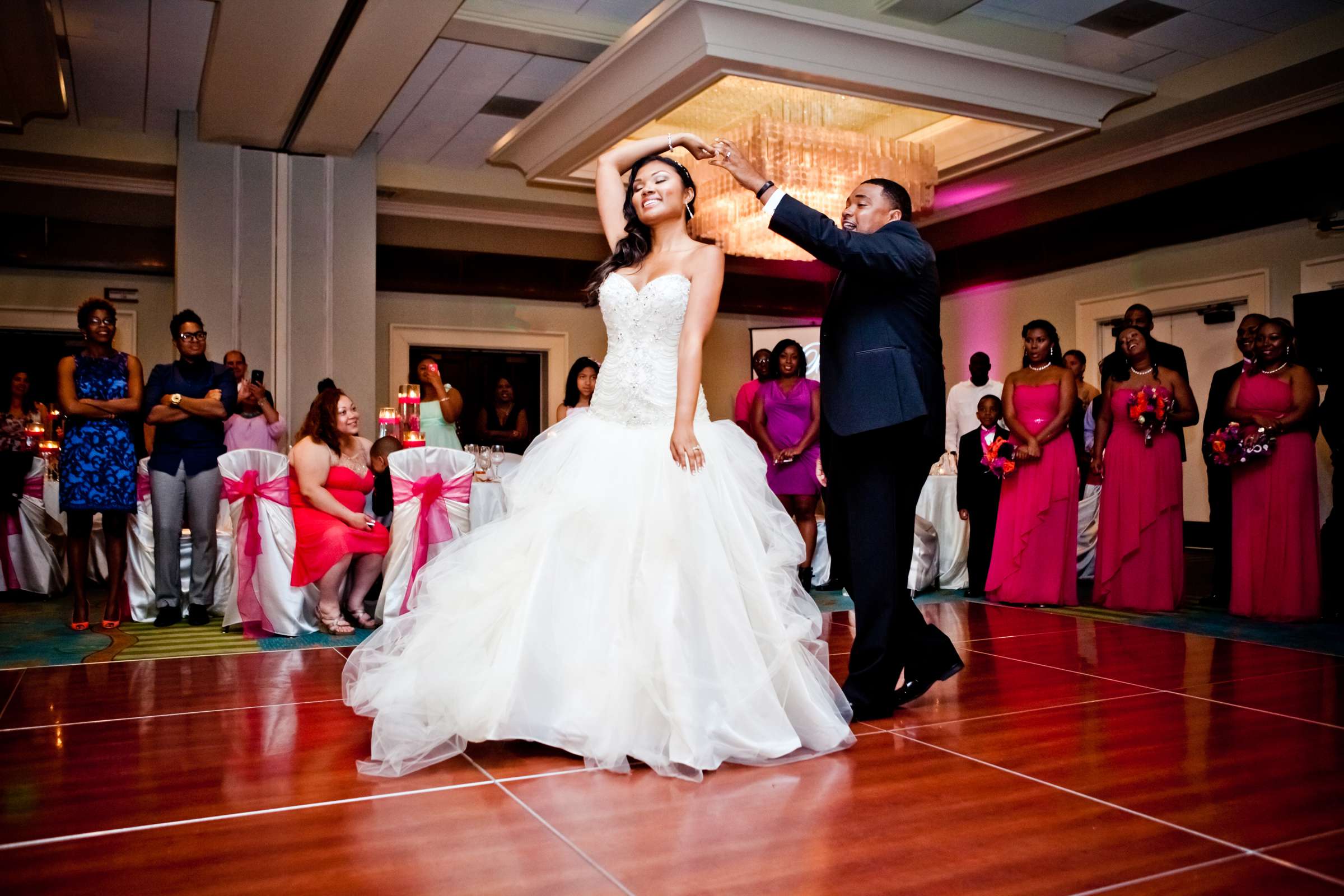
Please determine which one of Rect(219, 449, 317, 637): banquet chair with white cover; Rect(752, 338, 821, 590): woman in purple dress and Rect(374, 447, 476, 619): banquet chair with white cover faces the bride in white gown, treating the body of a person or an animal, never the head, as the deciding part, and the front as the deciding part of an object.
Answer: the woman in purple dress

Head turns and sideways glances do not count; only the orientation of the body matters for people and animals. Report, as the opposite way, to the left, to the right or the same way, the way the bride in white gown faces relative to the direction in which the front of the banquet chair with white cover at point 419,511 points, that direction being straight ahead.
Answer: the opposite way

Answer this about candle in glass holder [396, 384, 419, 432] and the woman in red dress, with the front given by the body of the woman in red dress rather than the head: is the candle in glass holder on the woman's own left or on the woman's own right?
on the woman's own left

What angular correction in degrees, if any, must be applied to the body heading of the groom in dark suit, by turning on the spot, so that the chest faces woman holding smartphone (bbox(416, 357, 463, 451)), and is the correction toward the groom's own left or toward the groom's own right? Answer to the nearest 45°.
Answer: approximately 45° to the groom's own right

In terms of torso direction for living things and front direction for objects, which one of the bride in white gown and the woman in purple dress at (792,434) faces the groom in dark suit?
the woman in purple dress

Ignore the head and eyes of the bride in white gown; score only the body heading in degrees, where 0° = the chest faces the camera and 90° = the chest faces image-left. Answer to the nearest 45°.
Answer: approximately 0°

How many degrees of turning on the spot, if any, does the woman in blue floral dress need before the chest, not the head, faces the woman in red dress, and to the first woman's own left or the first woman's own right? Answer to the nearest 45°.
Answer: approximately 90° to the first woman's own left

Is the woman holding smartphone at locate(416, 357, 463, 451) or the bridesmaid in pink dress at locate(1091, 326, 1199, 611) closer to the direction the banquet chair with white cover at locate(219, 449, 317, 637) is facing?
the woman holding smartphone

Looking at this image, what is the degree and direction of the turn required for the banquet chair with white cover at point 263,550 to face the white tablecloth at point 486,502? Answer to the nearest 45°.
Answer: approximately 45° to its right

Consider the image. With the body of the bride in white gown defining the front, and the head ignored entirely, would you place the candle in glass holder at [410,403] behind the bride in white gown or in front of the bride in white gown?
behind

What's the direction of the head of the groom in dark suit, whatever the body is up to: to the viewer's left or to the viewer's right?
to the viewer's left

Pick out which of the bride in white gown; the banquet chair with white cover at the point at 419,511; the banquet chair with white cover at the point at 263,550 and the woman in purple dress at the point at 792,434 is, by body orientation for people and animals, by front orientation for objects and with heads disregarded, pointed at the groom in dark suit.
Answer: the woman in purple dress

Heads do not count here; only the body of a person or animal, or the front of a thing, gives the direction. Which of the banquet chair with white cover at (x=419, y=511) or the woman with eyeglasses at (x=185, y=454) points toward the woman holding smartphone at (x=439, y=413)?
the banquet chair with white cover
